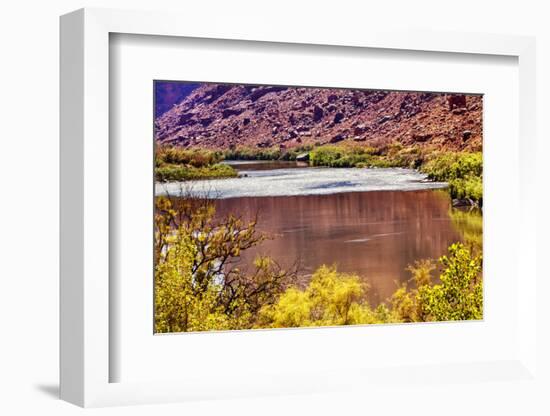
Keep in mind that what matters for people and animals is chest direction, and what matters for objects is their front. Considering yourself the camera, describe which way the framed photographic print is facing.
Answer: facing the viewer and to the right of the viewer
